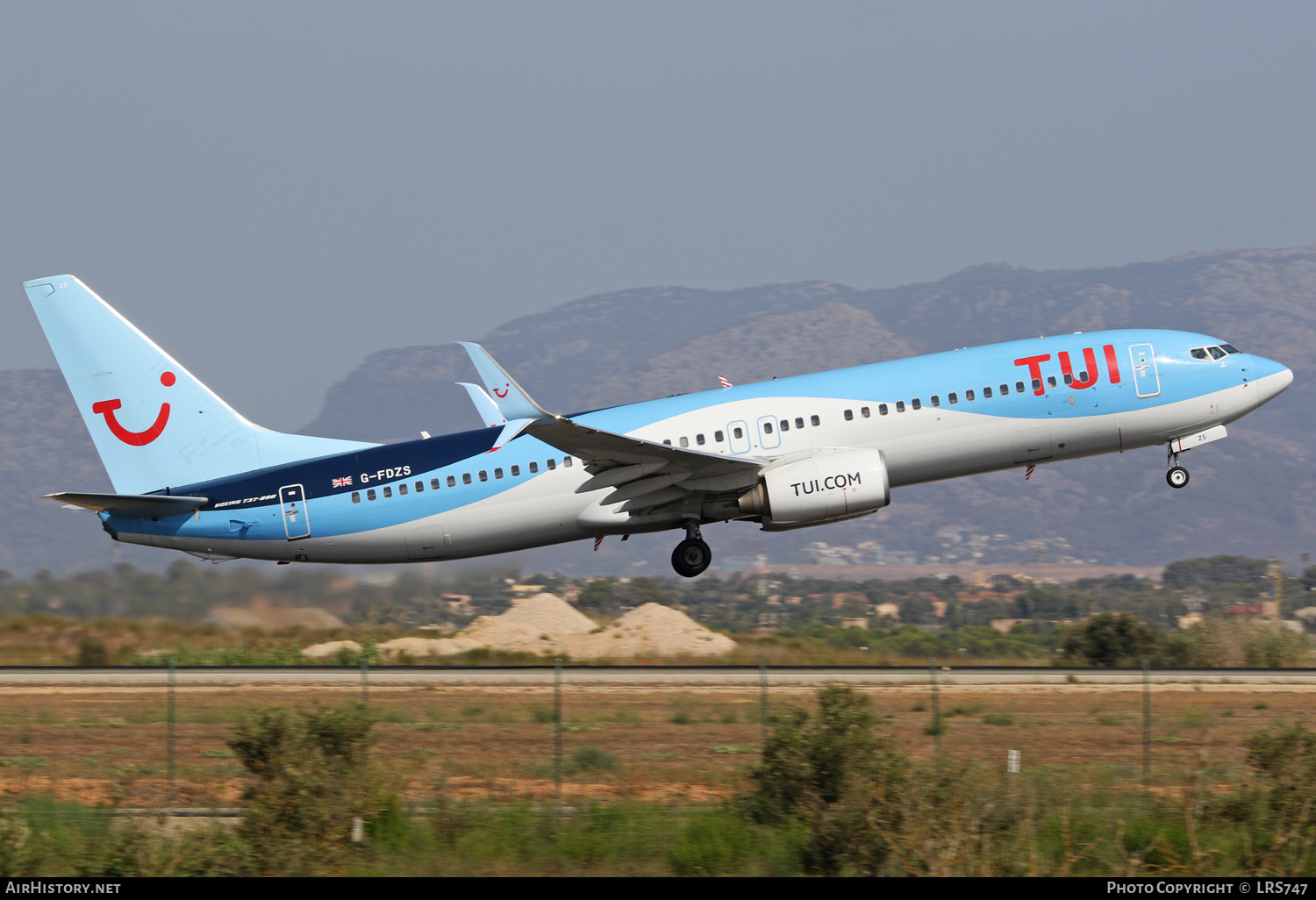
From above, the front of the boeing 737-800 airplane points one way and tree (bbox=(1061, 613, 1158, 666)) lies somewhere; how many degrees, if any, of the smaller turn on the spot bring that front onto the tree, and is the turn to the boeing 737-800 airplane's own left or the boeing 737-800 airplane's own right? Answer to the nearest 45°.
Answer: approximately 45° to the boeing 737-800 airplane's own left

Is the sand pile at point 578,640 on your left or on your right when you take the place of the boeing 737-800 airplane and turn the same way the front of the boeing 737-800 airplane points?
on your left

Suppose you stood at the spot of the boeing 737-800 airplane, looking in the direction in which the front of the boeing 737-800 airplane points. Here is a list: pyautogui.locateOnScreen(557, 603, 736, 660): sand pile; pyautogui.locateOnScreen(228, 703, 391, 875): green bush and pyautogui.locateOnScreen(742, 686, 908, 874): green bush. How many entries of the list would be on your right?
2

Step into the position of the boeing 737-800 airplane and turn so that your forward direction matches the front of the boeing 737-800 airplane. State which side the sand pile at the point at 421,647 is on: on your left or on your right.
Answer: on your left

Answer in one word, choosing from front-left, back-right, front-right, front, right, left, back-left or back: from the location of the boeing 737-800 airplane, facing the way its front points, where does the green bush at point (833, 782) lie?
right

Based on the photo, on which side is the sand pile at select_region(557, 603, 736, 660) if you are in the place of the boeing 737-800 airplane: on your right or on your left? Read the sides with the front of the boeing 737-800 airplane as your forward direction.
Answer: on your left

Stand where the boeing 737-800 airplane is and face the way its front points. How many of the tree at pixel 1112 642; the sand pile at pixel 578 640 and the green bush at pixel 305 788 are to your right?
1

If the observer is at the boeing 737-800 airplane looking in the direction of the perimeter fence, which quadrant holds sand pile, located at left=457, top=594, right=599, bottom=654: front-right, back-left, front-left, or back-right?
back-right

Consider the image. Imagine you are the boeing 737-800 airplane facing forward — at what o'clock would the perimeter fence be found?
The perimeter fence is roughly at 3 o'clock from the boeing 737-800 airplane.

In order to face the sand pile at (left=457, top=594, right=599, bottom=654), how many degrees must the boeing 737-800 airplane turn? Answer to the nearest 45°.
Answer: approximately 90° to its left

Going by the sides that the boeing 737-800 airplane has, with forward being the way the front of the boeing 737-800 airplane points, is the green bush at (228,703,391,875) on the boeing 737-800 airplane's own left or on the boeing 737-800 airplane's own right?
on the boeing 737-800 airplane's own right

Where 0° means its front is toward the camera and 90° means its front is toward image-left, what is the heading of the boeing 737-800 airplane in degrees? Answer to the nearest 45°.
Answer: approximately 270°

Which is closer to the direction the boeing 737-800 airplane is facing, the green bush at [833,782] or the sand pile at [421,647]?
the green bush
